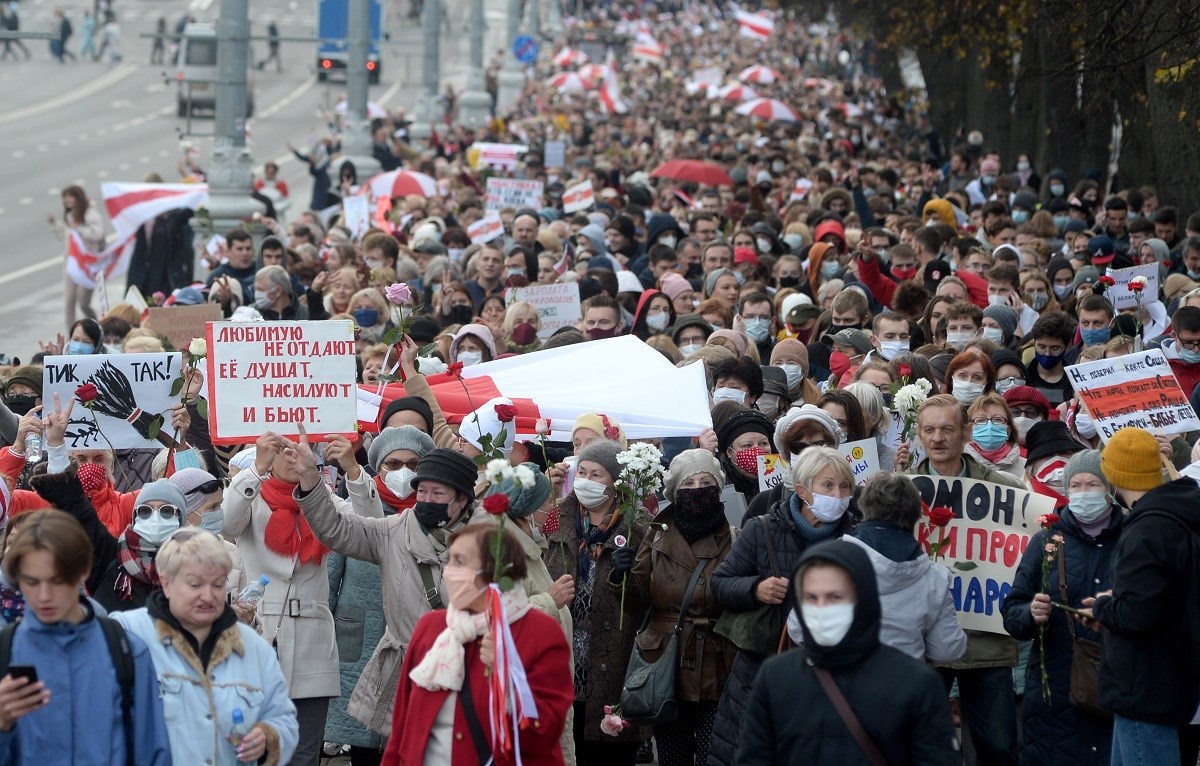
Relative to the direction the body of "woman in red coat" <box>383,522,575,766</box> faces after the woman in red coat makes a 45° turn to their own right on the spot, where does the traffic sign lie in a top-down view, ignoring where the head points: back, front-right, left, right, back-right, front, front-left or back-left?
right

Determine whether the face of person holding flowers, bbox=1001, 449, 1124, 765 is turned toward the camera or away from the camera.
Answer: toward the camera

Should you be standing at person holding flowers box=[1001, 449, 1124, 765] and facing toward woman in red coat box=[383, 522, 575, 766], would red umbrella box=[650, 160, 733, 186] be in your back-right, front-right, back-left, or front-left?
back-right

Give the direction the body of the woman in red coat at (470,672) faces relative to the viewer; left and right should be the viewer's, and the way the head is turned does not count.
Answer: facing the viewer and to the left of the viewer

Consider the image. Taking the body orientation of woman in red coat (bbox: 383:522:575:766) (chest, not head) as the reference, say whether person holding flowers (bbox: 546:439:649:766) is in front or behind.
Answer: behind

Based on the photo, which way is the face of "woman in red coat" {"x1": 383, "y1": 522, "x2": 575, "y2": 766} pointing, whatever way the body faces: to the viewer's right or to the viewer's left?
to the viewer's left

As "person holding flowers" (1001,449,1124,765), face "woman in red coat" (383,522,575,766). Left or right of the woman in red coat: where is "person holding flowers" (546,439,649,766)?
right

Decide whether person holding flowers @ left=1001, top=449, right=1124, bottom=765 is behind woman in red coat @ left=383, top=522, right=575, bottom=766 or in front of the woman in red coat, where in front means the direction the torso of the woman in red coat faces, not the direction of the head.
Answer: behind

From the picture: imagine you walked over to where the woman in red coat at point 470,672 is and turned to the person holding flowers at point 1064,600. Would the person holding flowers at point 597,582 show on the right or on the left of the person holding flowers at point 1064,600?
left

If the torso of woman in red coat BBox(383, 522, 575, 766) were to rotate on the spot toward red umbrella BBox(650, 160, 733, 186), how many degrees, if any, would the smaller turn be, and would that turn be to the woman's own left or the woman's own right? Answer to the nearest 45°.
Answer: approximately 135° to the woman's own right
